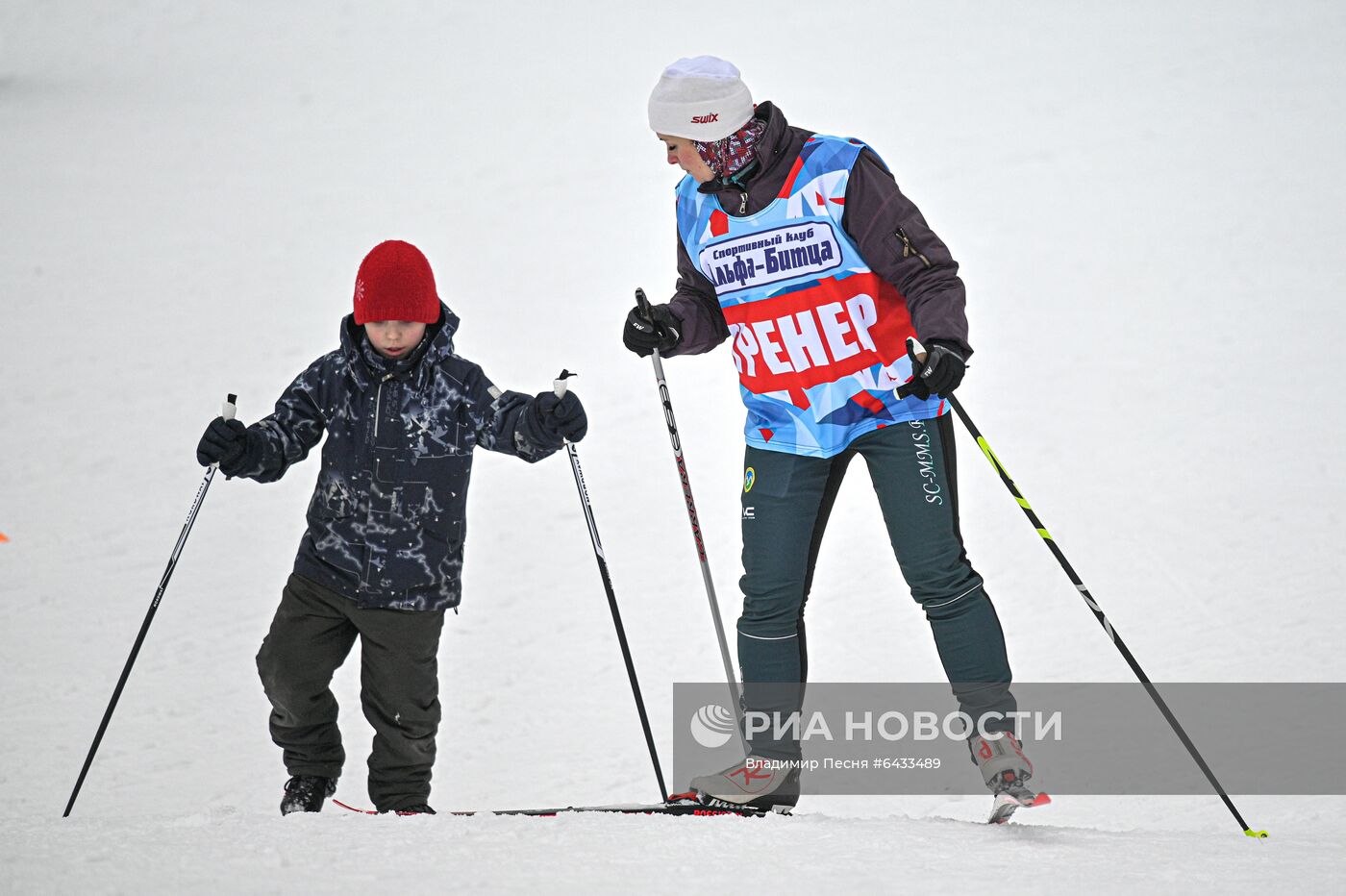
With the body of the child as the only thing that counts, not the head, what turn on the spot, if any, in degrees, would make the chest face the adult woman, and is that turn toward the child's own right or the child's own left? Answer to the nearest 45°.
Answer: approximately 45° to the child's own left

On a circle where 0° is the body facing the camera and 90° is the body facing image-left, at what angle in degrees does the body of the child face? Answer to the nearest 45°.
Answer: approximately 0°

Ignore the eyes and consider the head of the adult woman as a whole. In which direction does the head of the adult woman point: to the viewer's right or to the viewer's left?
to the viewer's left
